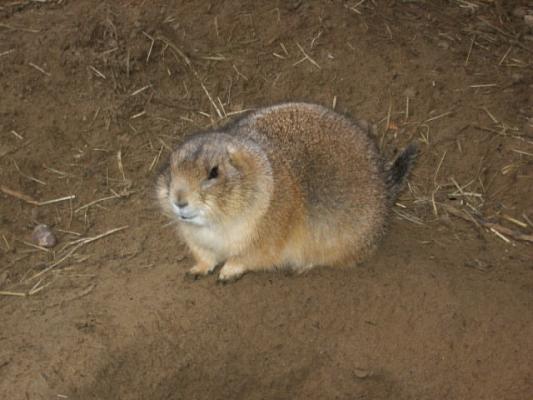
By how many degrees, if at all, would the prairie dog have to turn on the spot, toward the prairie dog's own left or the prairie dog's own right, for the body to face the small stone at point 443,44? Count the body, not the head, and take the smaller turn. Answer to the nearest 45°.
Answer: approximately 180°

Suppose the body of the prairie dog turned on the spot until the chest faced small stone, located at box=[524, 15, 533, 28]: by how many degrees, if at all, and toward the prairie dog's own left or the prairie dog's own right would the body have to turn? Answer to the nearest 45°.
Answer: approximately 180°

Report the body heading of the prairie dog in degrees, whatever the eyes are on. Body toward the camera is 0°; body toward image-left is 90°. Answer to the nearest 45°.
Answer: approximately 45°

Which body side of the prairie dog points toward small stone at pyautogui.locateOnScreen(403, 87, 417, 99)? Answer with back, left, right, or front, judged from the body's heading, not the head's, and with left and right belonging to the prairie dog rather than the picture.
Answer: back

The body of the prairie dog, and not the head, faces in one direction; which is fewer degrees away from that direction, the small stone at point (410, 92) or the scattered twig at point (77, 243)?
the scattered twig

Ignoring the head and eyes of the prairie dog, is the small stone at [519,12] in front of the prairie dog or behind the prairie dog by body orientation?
behind

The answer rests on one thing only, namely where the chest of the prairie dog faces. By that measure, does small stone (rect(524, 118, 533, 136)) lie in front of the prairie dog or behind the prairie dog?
behind
